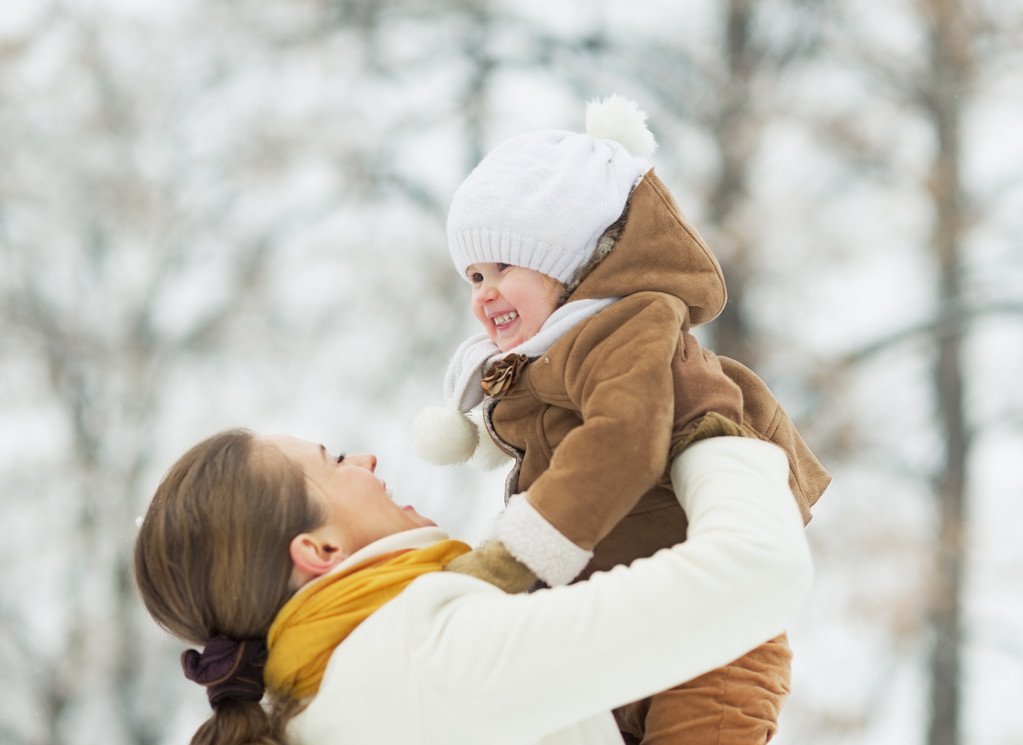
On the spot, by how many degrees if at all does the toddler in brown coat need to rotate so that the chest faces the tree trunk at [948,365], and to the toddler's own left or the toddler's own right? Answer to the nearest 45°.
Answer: approximately 90° to the toddler's own right

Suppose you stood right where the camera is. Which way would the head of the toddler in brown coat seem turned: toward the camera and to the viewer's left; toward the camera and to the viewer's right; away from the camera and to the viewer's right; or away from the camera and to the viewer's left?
toward the camera and to the viewer's left

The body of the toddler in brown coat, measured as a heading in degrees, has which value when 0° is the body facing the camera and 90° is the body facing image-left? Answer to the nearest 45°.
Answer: approximately 90°

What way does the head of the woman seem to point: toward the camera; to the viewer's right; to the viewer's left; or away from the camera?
to the viewer's right

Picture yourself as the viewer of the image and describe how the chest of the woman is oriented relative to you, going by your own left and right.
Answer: facing to the right of the viewer
